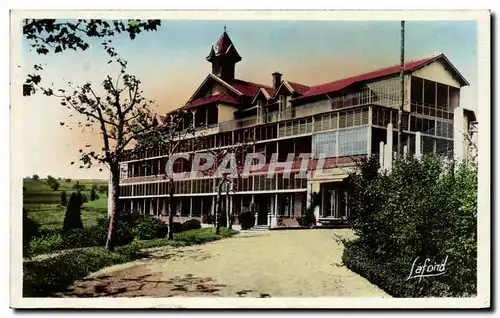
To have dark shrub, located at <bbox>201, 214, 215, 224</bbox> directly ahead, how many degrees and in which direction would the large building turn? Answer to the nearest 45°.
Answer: approximately 45° to its right

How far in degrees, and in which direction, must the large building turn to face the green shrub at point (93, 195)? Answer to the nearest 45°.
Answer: approximately 45° to its right

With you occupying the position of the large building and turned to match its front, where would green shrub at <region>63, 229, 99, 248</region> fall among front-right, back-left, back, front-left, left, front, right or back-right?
front-right

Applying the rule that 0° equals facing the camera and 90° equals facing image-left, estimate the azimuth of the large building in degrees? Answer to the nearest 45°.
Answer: approximately 45°

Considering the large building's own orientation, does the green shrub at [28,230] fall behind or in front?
in front
